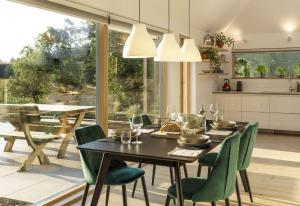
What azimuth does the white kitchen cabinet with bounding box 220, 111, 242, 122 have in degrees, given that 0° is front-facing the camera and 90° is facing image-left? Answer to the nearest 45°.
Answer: approximately 0°

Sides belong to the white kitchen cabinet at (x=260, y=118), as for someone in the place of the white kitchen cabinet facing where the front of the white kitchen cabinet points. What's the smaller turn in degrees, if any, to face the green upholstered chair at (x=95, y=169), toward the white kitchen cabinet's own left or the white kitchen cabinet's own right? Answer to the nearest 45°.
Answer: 0° — it already faces it

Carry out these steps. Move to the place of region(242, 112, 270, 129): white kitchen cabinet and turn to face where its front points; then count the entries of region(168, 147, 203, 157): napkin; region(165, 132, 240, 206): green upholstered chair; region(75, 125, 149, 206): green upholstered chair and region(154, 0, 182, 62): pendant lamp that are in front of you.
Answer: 4

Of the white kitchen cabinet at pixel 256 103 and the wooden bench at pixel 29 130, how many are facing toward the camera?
1

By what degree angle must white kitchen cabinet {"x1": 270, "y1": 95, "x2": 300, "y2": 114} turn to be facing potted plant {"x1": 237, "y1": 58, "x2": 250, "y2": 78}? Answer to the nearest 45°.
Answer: approximately 135° to its right

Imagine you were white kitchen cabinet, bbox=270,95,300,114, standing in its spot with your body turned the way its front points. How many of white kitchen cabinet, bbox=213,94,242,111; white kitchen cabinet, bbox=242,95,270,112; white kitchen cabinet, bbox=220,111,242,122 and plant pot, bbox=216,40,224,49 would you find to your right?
4

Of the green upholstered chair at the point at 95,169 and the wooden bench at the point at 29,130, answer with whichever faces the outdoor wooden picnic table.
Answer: the wooden bench

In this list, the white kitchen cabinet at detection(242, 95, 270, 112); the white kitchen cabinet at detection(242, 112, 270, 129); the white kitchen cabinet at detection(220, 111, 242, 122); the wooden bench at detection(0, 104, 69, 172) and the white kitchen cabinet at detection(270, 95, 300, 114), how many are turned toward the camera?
4

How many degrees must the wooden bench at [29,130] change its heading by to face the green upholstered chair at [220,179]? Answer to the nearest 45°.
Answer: approximately 90° to its right
